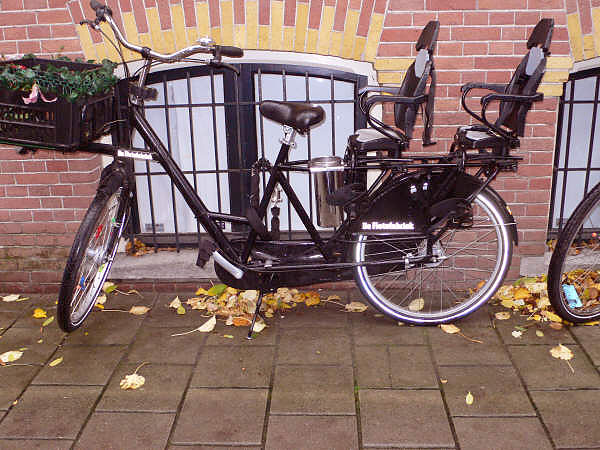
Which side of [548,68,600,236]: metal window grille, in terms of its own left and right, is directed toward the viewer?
front

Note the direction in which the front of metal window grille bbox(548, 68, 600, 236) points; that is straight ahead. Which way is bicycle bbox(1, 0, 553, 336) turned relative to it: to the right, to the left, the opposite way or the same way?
to the right

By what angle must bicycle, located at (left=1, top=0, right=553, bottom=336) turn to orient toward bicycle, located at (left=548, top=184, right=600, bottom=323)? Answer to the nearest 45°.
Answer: approximately 180°

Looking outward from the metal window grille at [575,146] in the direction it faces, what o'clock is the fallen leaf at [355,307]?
The fallen leaf is roughly at 1 o'clock from the metal window grille.

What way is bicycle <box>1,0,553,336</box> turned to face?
to the viewer's left

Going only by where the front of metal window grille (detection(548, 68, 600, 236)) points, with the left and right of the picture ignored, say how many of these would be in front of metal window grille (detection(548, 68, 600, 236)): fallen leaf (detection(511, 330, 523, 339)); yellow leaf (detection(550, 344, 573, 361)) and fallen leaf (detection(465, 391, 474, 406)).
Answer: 3

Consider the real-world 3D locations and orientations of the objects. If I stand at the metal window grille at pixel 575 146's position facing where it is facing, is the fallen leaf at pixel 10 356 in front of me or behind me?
in front

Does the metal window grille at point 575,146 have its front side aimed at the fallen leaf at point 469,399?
yes

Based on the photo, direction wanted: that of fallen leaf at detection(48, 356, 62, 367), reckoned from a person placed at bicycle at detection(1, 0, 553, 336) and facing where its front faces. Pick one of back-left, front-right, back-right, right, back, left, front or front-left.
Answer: front

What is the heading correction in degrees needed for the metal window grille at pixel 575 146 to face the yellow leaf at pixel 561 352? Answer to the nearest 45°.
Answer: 0° — it already faces it

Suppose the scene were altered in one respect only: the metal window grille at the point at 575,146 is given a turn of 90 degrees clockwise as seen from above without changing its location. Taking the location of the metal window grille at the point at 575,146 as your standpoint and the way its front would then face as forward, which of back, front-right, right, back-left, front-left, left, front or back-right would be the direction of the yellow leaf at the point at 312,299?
front-left

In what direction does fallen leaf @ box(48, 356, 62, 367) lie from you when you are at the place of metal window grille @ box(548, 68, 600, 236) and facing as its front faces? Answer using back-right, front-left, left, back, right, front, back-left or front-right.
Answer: front-right

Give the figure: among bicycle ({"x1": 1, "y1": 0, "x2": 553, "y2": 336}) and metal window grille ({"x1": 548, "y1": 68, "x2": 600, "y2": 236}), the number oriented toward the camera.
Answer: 1

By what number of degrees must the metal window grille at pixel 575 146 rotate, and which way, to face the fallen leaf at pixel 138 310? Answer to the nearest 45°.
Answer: approximately 45° to its right

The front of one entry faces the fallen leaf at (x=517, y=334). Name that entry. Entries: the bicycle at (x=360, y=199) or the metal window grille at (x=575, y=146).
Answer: the metal window grille

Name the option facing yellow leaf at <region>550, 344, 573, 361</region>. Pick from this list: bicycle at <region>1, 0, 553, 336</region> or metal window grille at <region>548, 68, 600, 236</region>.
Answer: the metal window grille
